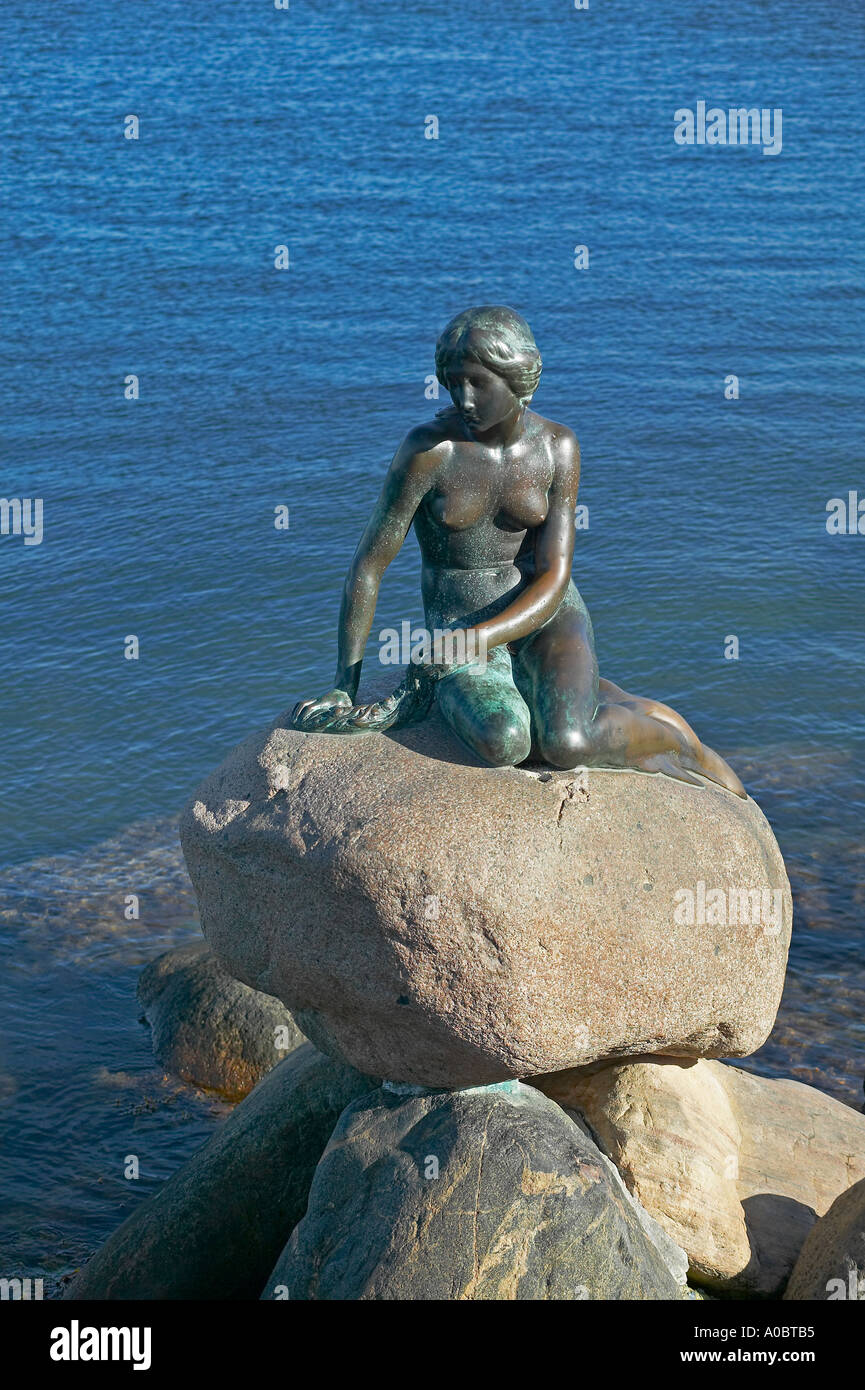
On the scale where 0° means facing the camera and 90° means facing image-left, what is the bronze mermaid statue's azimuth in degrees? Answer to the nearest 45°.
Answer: approximately 0°
